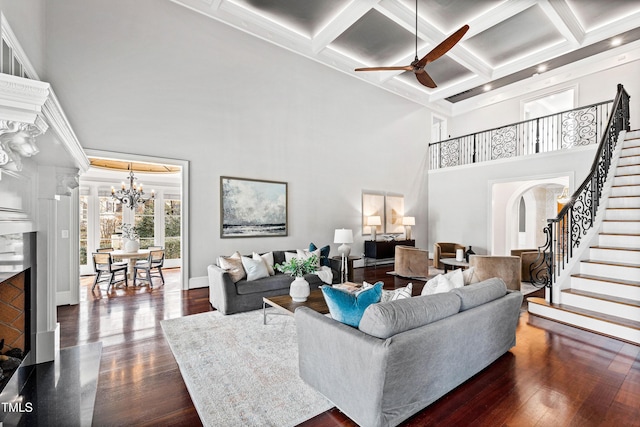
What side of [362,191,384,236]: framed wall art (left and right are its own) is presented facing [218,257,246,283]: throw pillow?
right

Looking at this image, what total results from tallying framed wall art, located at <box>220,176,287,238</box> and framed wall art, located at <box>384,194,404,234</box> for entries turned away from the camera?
0

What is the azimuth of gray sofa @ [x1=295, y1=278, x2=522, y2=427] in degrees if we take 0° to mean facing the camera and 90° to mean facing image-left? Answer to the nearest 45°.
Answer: approximately 135°

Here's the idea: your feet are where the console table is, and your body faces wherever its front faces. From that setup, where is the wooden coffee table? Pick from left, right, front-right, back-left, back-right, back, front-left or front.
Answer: front-right

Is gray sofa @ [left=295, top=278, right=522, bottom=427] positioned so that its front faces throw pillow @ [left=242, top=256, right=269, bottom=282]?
yes

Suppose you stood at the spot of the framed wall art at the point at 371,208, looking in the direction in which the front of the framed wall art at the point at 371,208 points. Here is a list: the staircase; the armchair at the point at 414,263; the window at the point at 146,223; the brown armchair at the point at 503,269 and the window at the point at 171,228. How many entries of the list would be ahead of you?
3

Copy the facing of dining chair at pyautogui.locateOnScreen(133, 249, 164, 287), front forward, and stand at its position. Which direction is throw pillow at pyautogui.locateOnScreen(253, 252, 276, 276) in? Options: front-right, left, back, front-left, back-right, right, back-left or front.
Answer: back

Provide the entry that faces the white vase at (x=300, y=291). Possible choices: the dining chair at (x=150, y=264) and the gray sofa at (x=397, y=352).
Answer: the gray sofa

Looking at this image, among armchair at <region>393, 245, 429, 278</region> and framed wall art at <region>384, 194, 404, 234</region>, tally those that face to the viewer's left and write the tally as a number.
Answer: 0

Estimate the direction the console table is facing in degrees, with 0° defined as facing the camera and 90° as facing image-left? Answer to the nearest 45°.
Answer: approximately 315°

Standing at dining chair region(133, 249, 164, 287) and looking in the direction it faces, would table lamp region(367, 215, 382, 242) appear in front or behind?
behind
